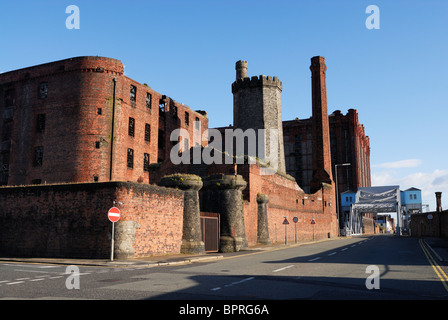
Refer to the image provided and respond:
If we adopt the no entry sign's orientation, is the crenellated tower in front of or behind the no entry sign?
behind

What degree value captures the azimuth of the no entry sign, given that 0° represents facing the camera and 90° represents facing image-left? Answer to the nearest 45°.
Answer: approximately 0°

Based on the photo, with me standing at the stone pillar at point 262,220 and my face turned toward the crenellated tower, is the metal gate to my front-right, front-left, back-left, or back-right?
back-left

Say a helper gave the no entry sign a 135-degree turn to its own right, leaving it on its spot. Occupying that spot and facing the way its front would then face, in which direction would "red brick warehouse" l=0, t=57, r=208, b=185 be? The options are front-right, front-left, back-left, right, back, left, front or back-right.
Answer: front-right

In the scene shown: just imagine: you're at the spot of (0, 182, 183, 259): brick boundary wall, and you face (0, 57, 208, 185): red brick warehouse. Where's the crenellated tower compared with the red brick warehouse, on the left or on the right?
right

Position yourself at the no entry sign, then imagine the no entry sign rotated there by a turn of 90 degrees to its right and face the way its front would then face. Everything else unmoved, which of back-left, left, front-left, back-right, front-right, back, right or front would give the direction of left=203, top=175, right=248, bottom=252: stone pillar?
back-right

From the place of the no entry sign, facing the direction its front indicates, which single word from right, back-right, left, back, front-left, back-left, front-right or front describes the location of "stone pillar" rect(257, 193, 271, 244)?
back-left

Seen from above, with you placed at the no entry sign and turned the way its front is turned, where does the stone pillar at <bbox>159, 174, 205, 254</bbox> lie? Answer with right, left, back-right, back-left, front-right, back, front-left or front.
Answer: back-left

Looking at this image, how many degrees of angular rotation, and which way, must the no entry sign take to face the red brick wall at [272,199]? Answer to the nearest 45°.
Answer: approximately 135° to its left

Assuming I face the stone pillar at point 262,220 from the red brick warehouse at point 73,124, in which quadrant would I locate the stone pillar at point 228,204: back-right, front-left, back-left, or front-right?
front-right

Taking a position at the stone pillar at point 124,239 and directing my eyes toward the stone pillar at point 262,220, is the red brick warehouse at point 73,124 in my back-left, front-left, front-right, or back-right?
front-left
